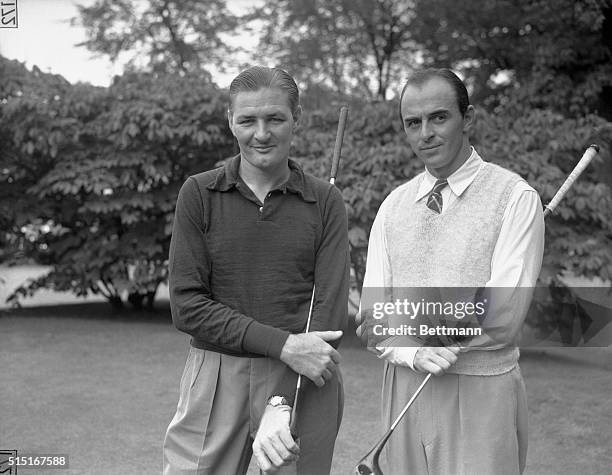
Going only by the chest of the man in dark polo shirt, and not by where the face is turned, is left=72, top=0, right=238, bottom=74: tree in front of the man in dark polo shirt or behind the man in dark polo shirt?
behind

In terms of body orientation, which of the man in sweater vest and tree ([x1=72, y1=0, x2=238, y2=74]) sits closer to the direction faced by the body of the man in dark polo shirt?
the man in sweater vest

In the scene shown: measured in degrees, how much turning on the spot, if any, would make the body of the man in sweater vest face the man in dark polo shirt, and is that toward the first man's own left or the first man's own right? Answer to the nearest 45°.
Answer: approximately 45° to the first man's own right

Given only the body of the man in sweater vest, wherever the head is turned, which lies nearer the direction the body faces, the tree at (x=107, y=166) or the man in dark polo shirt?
the man in dark polo shirt

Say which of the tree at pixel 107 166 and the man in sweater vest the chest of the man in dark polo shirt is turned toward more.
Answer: the man in sweater vest

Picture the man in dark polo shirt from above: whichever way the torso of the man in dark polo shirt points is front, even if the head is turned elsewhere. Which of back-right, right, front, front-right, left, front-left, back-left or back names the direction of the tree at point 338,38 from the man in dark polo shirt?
back

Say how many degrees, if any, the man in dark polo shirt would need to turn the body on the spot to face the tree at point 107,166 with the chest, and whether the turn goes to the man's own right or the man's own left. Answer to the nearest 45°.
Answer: approximately 180°

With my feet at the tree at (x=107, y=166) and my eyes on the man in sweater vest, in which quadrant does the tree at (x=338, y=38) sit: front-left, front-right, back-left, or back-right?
back-left

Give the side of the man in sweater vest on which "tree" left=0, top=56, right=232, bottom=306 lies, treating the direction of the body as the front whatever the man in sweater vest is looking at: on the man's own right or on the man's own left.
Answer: on the man's own right
